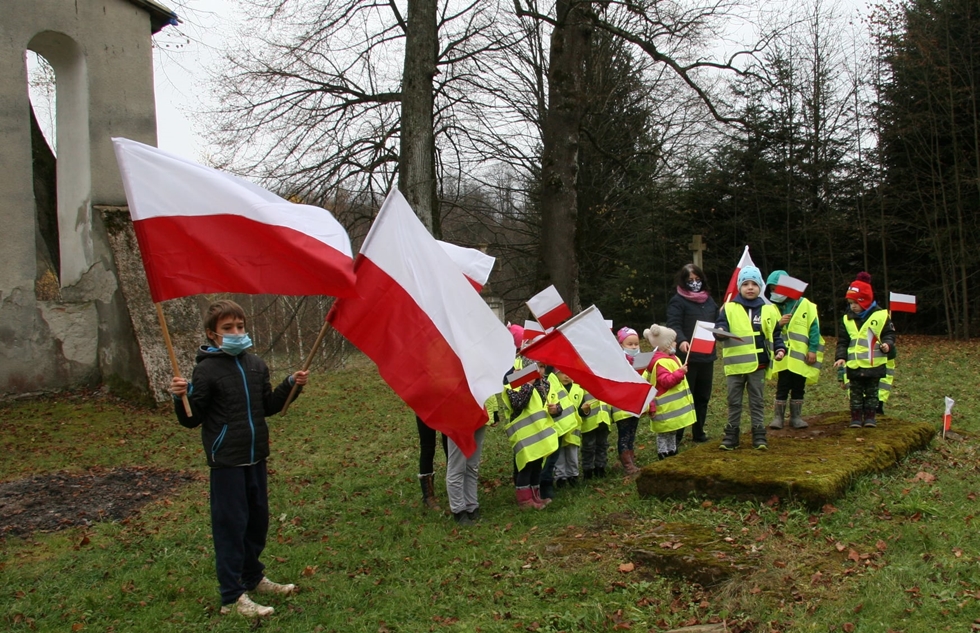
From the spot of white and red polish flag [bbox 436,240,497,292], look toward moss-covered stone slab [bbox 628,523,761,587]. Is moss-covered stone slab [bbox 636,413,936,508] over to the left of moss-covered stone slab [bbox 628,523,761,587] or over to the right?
left

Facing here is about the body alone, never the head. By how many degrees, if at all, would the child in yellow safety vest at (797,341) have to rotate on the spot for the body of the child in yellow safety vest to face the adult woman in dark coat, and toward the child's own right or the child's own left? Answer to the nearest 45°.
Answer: approximately 90° to the child's own right

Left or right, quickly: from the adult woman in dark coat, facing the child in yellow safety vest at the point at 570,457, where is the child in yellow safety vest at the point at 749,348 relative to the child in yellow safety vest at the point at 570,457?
left

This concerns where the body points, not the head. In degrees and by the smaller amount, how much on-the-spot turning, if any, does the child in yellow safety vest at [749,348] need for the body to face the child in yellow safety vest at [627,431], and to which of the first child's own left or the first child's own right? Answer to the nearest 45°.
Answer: approximately 90° to the first child's own right

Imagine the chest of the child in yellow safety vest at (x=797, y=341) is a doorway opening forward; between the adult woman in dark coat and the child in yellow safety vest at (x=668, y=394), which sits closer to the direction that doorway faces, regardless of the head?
the child in yellow safety vest

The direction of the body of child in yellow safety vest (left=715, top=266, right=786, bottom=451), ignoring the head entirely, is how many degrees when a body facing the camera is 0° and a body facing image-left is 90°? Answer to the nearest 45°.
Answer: approximately 0°

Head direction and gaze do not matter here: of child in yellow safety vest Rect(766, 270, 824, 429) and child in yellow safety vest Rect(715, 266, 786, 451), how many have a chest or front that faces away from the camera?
0

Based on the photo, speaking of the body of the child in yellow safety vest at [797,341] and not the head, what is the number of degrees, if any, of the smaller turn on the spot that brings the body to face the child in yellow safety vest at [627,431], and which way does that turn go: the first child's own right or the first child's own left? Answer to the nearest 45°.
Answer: approximately 45° to the first child's own right

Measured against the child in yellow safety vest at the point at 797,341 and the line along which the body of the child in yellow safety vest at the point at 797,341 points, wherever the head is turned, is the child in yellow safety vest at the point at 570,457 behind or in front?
in front

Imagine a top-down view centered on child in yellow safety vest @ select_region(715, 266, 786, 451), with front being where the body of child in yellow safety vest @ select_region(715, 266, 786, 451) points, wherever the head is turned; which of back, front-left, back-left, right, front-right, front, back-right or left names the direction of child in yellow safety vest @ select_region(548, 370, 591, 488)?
right

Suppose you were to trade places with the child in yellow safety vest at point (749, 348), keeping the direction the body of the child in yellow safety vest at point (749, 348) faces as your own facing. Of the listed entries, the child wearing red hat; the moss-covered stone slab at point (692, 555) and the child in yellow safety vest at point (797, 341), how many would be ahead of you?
1

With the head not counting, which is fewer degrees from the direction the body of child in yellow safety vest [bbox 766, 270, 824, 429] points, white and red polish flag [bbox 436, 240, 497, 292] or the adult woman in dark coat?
the white and red polish flag
